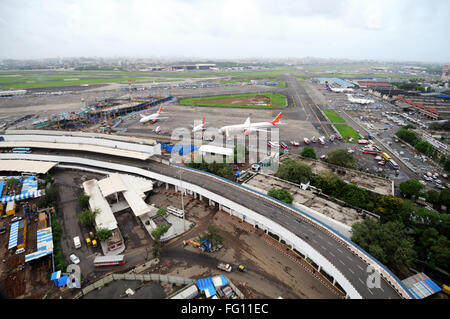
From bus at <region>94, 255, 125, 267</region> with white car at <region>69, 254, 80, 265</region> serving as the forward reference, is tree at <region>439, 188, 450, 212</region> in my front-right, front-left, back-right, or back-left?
back-right

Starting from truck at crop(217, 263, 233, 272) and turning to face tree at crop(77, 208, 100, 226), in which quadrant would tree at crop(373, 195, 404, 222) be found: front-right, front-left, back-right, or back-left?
back-right
